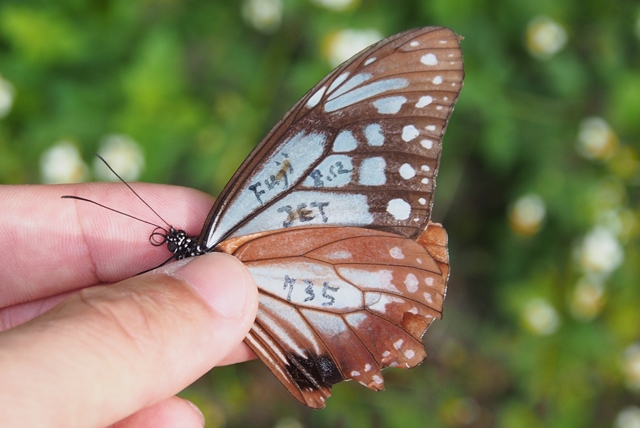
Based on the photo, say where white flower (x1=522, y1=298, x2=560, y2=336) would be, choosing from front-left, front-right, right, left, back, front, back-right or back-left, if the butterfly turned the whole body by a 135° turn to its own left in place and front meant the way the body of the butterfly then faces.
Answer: left

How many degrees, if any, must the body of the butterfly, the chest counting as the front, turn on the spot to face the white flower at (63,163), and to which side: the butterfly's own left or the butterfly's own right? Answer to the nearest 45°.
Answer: approximately 45° to the butterfly's own right

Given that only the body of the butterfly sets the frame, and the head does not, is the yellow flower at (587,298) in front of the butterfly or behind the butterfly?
behind

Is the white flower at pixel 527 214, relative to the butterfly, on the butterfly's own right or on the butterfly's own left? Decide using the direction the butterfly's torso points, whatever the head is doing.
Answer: on the butterfly's own right

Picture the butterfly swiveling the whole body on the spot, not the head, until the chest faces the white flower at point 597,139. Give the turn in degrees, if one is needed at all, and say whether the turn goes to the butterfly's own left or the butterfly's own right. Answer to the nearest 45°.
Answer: approximately 135° to the butterfly's own right

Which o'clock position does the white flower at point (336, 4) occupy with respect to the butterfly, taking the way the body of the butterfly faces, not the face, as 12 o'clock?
The white flower is roughly at 3 o'clock from the butterfly.

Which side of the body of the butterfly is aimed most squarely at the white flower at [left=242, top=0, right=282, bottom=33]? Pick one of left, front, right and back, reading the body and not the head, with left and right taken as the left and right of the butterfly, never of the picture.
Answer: right

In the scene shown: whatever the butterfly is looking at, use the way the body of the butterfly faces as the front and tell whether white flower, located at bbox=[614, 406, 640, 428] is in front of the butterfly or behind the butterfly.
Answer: behind

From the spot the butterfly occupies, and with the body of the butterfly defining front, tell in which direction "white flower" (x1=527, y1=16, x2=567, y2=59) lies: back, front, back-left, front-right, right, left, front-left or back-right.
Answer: back-right

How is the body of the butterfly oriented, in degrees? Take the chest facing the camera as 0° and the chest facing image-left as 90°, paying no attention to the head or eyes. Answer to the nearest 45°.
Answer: approximately 90°

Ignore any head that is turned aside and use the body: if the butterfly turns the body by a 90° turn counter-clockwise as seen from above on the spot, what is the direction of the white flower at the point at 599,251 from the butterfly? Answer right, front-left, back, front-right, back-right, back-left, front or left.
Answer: back-left

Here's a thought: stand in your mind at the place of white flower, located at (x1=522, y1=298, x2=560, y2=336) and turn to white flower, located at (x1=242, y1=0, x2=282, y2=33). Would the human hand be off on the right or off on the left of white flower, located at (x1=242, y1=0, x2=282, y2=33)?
left
